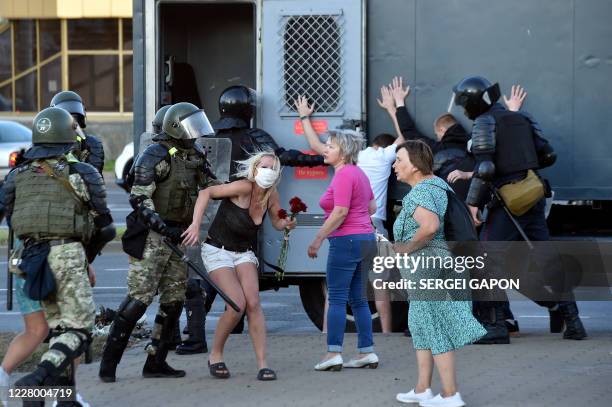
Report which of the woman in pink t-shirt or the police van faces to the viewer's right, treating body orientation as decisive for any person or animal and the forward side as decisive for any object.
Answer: the police van

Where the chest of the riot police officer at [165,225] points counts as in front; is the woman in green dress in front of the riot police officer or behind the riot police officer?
in front

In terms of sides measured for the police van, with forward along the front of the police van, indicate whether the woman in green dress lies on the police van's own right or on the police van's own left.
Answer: on the police van's own right

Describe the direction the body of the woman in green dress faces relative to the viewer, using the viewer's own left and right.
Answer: facing to the left of the viewer

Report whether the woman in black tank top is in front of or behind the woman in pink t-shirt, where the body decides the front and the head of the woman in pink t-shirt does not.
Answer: in front

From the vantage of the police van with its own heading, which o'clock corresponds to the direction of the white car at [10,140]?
The white car is roughly at 8 o'clock from the police van.

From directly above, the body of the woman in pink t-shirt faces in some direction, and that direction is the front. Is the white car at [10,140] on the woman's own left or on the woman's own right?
on the woman's own right

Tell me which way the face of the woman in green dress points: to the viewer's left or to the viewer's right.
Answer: to the viewer's left

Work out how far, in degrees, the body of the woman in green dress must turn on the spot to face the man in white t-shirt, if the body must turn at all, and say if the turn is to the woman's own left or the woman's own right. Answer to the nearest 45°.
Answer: approximately 90° to the woman's own right
